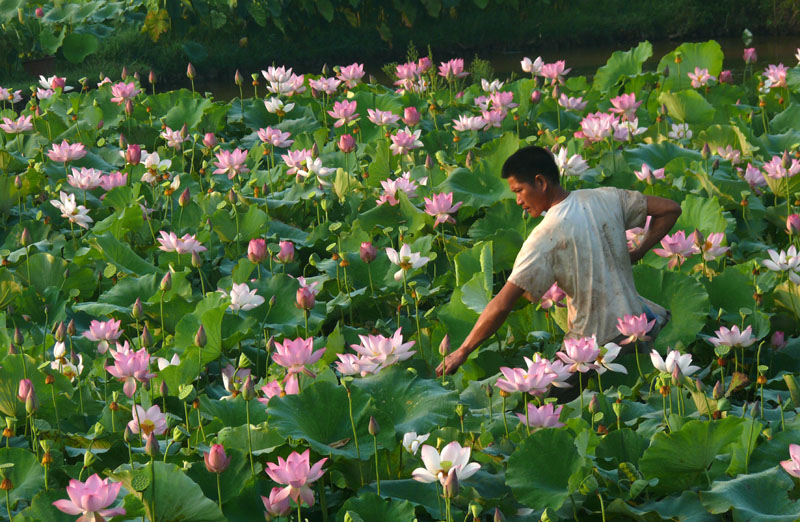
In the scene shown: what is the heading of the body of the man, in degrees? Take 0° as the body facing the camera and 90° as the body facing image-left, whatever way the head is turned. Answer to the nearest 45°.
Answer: approximately 135°

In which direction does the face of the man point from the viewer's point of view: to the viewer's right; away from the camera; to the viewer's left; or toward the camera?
to the viewer's left

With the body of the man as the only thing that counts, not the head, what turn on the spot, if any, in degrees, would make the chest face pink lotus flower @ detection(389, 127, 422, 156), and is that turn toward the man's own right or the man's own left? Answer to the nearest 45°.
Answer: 0° — they already face it

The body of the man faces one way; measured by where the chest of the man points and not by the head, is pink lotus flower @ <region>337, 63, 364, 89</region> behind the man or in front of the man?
in front
